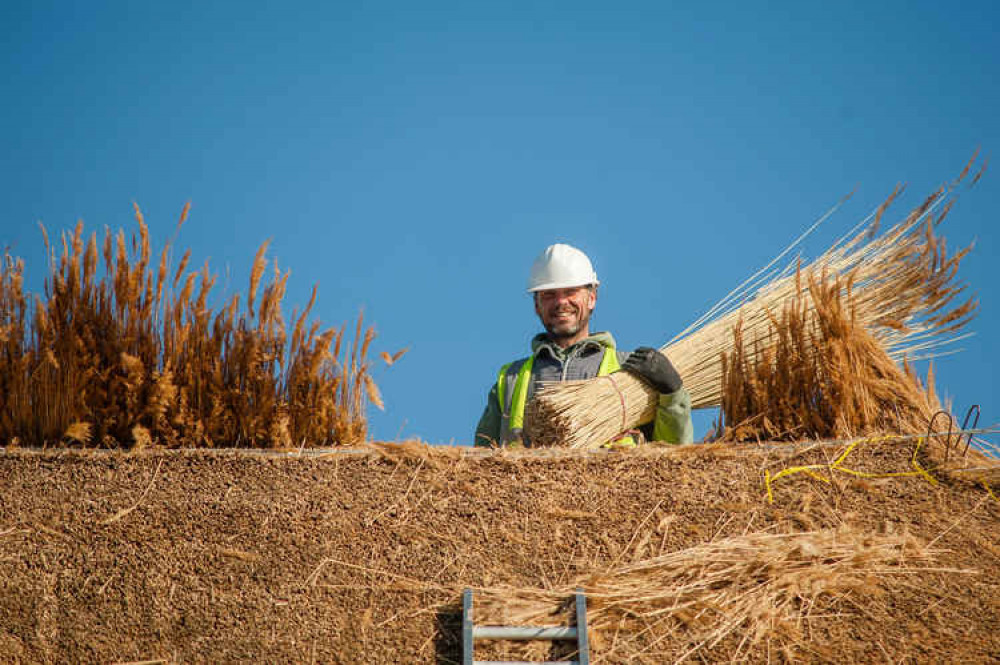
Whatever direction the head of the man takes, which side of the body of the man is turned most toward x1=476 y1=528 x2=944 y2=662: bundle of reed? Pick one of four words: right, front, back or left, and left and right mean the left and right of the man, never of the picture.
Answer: front

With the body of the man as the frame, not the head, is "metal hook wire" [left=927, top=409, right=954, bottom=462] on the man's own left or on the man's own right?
on the man's own left

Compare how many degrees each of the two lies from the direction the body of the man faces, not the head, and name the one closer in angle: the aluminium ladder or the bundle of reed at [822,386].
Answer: the aluminium ladder

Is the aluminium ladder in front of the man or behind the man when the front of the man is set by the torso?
in front

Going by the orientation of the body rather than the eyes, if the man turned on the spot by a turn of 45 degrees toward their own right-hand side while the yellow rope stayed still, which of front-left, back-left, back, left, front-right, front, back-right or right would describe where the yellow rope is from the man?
left

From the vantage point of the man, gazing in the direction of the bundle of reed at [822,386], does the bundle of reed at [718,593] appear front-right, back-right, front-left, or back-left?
front-right

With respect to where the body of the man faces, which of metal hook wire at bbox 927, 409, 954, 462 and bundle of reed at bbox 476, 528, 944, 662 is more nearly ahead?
the bundle of reed

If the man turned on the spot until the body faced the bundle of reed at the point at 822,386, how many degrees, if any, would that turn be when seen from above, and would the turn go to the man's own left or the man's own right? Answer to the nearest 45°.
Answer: approximately 45° to the man's own left

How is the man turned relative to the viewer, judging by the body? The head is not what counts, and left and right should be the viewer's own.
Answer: facing the viewer

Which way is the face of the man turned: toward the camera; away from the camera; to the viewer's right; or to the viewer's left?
toward the camera
